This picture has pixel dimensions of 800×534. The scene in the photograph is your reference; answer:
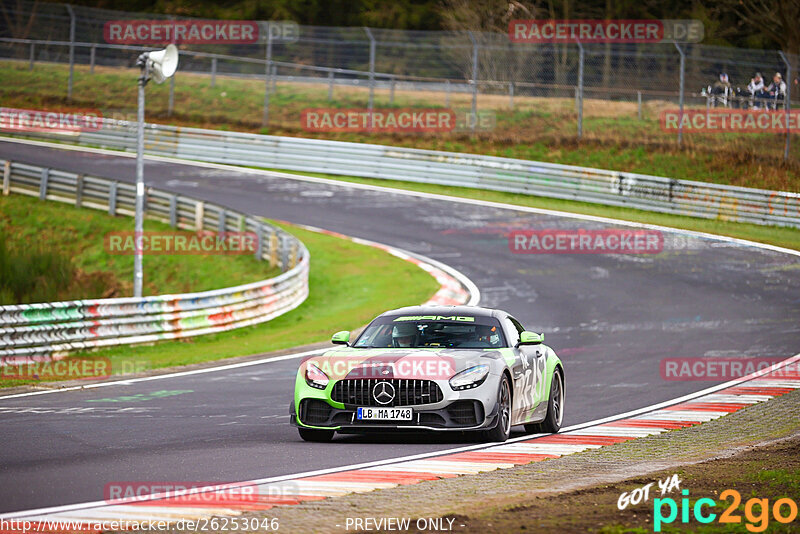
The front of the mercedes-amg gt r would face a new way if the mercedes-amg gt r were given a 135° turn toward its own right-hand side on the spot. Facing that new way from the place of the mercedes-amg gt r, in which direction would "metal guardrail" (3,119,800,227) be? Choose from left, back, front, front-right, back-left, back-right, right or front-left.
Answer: front

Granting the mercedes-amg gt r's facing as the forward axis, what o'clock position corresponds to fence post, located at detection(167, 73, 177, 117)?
The fence post is roughly at 4 o'clock from the mercedes-amg gt r.

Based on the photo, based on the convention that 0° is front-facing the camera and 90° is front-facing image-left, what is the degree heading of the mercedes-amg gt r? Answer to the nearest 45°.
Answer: approximately 45°

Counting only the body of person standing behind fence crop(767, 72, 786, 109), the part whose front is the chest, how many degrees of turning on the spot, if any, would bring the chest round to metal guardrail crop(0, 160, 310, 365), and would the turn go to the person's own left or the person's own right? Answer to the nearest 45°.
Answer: approximately 45° to the person's own right

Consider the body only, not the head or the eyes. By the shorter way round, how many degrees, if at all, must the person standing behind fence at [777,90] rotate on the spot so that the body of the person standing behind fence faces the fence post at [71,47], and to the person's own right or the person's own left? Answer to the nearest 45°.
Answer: approximately 90° to the person's own right

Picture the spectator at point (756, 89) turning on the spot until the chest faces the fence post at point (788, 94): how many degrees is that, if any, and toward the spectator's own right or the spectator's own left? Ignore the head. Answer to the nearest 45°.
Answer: approximately 45° to the spectator's own left

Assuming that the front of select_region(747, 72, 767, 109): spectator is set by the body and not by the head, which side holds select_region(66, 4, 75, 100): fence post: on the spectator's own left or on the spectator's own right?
on the spectator's own right

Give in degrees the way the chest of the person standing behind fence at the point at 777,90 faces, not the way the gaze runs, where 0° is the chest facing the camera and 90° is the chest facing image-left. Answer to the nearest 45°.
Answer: approximately 0°

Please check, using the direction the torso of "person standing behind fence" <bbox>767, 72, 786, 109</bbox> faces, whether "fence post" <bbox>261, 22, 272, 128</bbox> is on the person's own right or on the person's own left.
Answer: on the person's own right

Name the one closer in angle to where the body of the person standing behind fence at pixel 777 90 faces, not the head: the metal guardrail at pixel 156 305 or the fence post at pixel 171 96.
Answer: the metal guardrail

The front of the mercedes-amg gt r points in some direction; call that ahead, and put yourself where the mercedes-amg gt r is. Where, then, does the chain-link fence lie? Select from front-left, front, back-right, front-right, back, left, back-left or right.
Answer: back-right

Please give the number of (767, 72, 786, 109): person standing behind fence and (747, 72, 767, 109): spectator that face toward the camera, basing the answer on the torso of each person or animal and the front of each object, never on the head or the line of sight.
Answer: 2
